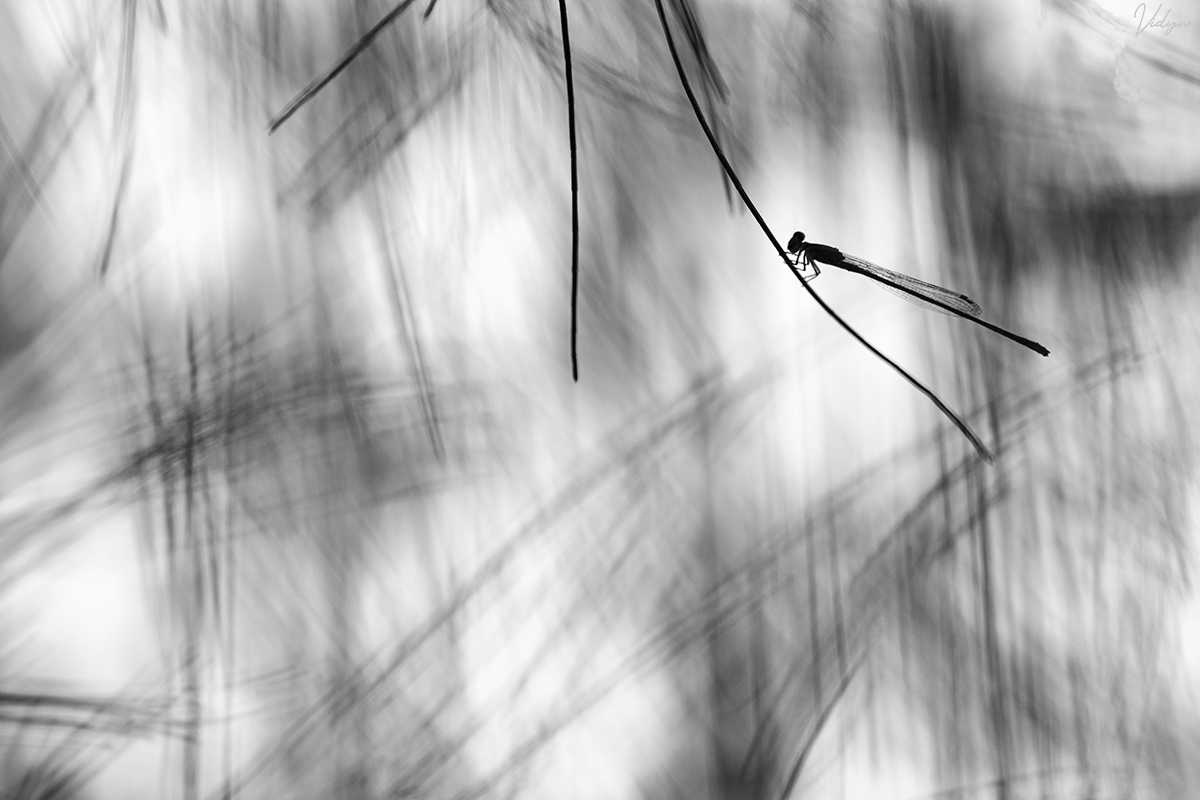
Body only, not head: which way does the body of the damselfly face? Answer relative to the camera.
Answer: to the viewer's left
